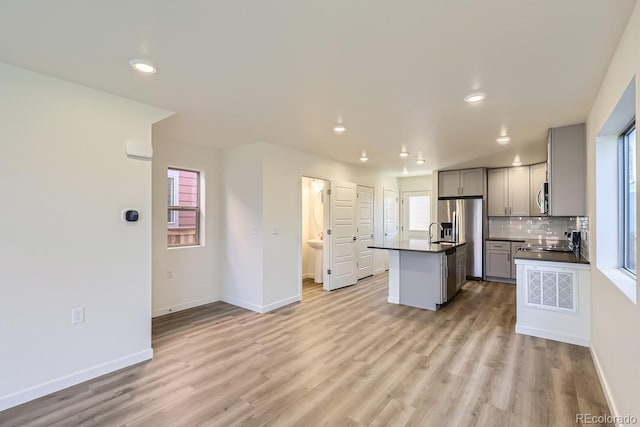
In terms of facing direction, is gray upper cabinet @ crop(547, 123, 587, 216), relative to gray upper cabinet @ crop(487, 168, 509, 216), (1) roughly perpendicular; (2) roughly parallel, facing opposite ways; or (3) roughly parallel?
roughly perpendicular

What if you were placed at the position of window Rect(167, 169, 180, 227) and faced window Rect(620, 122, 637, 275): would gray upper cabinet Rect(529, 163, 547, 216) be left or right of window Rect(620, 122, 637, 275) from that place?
left

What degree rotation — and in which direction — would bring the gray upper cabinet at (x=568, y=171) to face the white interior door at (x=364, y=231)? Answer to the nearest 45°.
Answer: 0° — it already faces it

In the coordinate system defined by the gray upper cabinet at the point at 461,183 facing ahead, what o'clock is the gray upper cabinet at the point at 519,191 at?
the gray upper cabinet at the point at 519,191 is roughly at 9 o'clock from the gray upper cabinet at the point at 461,183.

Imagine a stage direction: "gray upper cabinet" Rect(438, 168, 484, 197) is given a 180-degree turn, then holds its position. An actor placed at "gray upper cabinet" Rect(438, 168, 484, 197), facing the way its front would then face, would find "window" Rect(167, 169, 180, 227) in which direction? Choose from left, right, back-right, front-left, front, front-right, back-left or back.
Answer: back-left

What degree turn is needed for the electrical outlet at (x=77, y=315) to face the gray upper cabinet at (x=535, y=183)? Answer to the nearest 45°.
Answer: approximately 45° to its left

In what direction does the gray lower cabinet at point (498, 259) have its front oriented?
toward the camera

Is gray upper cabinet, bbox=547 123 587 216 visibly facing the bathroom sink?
yes

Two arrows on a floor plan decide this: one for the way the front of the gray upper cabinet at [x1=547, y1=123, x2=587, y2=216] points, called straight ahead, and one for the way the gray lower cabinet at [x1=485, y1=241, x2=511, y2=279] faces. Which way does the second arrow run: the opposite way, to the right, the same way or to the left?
to the left

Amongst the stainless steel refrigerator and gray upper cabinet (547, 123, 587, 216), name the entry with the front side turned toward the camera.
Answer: the stainless steel refrigerator

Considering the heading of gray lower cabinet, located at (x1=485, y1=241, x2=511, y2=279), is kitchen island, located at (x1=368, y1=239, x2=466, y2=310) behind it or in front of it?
in front

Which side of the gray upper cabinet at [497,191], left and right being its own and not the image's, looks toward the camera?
front

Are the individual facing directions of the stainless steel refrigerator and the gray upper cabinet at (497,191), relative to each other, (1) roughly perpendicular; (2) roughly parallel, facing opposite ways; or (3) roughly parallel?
roughly parallel

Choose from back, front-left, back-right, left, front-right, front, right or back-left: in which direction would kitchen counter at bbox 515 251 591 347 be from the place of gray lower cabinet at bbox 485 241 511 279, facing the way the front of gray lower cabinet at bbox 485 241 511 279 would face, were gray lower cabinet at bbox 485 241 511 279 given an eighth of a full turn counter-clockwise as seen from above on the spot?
front-right

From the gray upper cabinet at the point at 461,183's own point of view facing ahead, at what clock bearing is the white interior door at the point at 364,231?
The white interior door is roughly at 2 o'clock from the gray upper cabinet.

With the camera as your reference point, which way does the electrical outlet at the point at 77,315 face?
facing the viewer and to the right of the viewer
